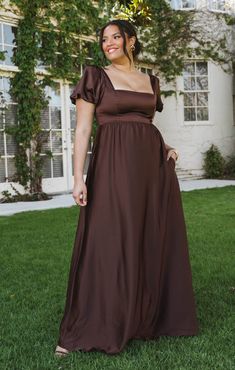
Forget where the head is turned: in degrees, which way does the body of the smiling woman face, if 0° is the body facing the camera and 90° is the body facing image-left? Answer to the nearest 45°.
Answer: approximately 315°

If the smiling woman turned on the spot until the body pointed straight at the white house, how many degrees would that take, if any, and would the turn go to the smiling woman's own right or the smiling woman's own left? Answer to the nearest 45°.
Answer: approximately 135° to the smiling woman's own left

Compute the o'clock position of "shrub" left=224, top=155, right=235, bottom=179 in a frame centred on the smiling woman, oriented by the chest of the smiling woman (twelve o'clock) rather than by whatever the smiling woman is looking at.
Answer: The shrub is roughly at 8 o'clock from the smiling woman.

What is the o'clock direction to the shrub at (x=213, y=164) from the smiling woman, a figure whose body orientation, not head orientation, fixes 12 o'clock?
The shrub is roughly at 8 o'clock from the smiling woman.
